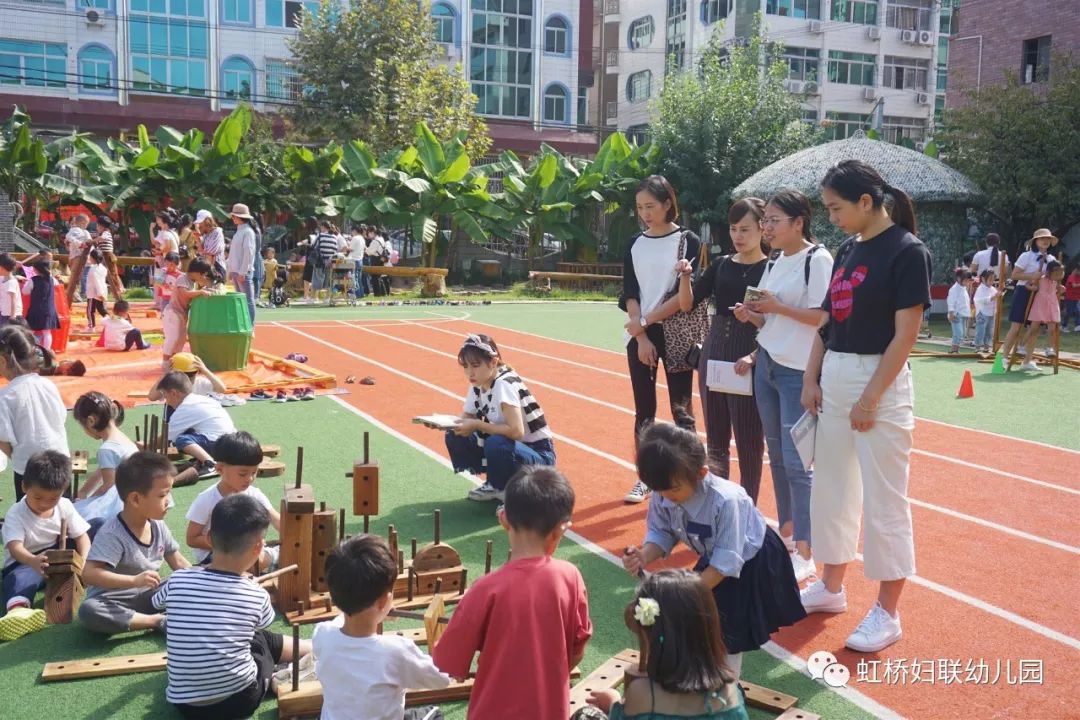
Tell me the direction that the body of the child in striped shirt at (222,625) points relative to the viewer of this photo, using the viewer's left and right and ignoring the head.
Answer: facing away from the viewer and to the right of the viewer

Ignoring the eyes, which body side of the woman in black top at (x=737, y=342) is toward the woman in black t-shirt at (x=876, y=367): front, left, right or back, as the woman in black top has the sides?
left

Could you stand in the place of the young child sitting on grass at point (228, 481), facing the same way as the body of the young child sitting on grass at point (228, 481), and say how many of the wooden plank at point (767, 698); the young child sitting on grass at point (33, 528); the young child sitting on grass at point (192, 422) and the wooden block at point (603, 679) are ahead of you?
2

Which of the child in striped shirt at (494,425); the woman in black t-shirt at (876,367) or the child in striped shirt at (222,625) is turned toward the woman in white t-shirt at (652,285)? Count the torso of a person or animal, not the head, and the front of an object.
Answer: the child in striped shirt at (222,625)

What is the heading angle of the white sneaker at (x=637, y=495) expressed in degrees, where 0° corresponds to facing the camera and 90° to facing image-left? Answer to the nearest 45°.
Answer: approximately 45°
